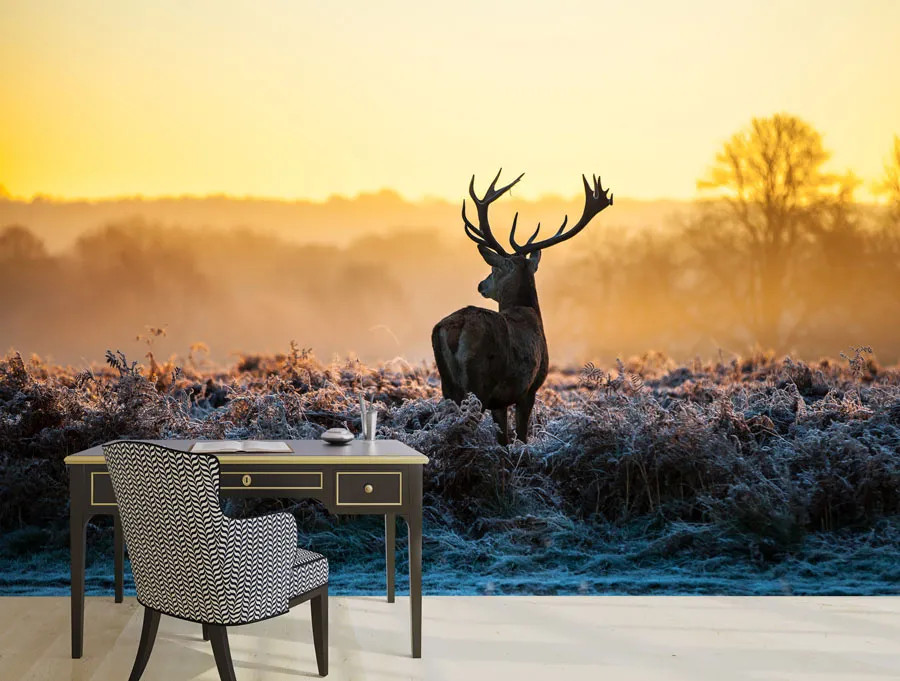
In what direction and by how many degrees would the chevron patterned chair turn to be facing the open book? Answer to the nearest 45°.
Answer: approximately 45° to its left

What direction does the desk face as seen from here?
toward the camera

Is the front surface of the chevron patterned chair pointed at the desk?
yes

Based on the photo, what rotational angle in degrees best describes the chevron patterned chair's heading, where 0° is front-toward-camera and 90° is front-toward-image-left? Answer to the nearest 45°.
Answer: approximately 225°

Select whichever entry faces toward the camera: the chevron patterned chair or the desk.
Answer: the desk

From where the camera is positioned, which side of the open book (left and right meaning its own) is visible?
front

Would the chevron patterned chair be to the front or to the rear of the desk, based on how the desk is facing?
to the front

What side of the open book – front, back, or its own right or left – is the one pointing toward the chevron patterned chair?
front

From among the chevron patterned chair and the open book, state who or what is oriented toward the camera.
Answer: the open book
